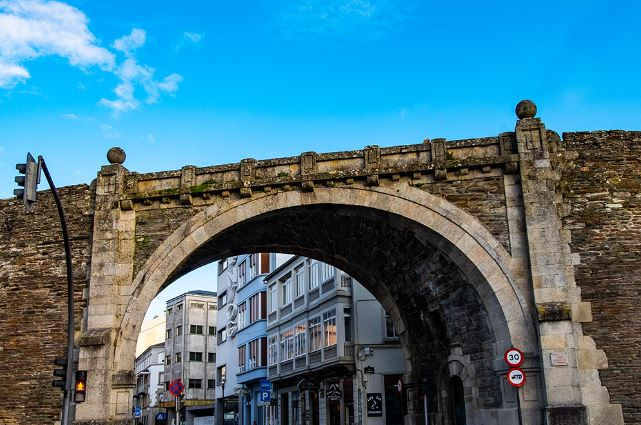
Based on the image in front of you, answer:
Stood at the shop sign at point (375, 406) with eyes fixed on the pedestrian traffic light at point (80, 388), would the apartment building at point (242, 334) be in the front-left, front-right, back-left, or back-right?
back-right

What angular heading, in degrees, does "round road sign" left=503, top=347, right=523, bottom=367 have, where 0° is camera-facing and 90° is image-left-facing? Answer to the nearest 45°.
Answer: approximately 0°

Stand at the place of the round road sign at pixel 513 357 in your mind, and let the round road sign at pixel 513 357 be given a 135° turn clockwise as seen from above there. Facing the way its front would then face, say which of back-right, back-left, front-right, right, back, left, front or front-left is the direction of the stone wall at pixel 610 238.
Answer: right

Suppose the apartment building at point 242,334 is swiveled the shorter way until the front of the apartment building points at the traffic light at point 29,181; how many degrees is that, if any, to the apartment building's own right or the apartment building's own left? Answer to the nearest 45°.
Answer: approximately 45° to the apartment building's own left
